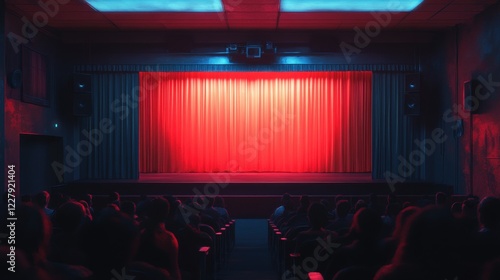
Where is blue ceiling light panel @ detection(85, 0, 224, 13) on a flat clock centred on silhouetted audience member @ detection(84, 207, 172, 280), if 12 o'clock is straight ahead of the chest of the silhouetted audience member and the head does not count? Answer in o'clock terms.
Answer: The blue ceiling light panel is roughly at 12 o'clock from the silhouetted audience member.

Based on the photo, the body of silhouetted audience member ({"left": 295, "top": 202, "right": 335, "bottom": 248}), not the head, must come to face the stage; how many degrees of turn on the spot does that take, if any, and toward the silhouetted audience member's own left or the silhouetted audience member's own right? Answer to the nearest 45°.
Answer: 0° — they already face it

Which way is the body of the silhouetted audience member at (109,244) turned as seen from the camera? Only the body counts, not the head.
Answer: away from the camera

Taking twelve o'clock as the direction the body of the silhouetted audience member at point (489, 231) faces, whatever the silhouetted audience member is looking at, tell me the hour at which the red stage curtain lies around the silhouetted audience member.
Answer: The red stage curtain is roughly at 11 o'clock from the silhouetted audience member.

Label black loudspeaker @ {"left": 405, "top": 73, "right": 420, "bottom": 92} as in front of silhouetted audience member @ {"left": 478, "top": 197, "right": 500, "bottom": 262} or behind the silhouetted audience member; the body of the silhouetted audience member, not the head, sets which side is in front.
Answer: in front

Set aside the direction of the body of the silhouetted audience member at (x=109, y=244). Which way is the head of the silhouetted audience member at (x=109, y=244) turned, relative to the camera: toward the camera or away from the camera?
away from the camera

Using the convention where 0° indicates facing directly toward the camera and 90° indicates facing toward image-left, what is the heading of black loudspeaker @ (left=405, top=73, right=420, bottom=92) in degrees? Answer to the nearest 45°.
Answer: approximately 0°

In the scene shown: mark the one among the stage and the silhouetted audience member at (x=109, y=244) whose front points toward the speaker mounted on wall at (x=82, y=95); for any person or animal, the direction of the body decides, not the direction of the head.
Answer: the silhouetted audience member

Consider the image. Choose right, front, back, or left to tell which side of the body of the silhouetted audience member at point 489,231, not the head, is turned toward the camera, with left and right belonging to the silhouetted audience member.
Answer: back

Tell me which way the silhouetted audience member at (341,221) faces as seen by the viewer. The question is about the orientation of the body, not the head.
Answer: away from the camera

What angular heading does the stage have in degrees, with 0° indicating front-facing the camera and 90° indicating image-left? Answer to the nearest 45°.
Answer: approximately 0°

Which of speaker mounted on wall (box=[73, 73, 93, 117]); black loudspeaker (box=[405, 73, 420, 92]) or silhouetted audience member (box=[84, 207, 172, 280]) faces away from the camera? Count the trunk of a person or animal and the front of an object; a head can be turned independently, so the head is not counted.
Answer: the silhouetted audience member

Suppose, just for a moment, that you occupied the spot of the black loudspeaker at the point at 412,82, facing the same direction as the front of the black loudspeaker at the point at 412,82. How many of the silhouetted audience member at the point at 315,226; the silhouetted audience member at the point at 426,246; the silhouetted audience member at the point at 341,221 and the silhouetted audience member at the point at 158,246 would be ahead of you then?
4
